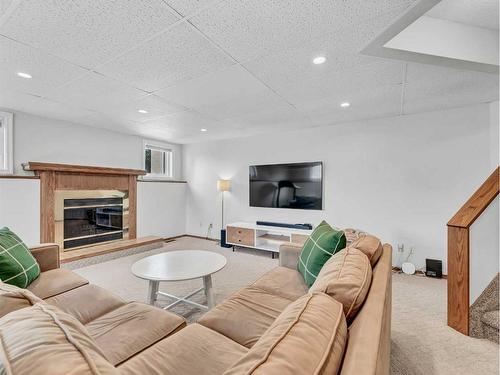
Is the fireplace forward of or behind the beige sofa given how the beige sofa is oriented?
forward

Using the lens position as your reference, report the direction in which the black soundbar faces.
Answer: facing the viewer and to the left of the viewer

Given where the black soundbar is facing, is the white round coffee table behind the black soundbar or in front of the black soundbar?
in front

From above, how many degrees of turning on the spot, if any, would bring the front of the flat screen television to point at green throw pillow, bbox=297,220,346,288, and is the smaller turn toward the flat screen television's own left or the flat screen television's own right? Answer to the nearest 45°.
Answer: approximately 45° to the flat screen television's own left

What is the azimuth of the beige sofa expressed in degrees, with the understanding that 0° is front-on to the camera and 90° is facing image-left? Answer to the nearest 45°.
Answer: approximately 180°

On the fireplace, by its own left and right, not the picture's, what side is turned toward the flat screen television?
front

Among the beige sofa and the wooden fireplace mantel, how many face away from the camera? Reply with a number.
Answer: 1

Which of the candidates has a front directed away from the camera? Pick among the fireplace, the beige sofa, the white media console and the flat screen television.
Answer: the beige sofa

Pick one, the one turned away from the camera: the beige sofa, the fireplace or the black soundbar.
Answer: the beige sofa

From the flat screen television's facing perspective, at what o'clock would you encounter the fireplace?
The fireplace is roughly at 1 o'clock from the flat screen television.

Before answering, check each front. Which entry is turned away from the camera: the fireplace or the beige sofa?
the beige sofa

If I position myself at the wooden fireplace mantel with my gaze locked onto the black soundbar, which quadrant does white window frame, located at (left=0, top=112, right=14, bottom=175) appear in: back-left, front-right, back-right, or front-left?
back-right

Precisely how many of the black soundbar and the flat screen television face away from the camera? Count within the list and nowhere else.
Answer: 0

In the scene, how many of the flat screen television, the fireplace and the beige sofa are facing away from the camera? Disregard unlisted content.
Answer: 1

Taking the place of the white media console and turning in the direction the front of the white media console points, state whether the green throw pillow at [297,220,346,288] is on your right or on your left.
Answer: on your left

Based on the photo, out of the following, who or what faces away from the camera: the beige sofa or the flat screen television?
the beige sofa

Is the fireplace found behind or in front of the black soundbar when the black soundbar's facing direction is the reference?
in front

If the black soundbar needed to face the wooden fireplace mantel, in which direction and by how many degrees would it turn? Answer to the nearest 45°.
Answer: approximately 45° to its right
